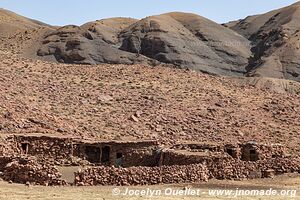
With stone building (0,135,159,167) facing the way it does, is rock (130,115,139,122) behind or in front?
behind

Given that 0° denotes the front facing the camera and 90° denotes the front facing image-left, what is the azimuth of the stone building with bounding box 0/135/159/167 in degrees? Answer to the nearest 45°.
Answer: approximately 0°
